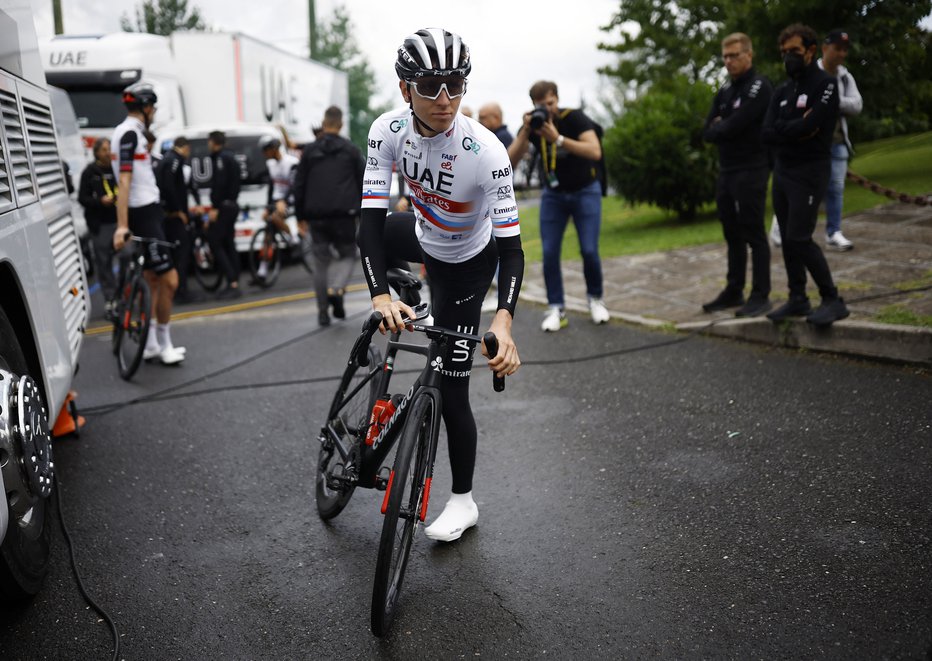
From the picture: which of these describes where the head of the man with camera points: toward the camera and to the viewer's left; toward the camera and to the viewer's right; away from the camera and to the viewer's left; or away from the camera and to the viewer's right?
toward the camera and to the viewer's left

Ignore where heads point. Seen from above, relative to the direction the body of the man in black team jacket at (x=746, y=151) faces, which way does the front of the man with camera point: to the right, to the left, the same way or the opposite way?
the same way

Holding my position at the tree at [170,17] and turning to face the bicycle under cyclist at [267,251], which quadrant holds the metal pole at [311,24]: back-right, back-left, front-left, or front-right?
front-left

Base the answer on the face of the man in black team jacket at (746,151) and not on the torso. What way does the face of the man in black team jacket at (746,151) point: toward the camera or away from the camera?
toward the camera

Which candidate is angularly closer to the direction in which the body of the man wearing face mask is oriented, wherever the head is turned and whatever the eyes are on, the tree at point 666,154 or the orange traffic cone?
the orange traffic cone

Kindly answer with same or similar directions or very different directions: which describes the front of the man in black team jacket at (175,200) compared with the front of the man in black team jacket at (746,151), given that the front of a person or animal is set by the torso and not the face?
very different directions

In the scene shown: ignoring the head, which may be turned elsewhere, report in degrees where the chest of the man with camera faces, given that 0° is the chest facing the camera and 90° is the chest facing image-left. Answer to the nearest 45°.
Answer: approximately 45°

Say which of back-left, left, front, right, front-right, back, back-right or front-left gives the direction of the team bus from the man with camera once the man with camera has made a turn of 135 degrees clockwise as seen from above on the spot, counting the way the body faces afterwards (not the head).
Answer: back-left

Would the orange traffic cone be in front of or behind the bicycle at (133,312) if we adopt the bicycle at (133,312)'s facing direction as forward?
in front

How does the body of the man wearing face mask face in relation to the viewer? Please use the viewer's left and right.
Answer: facing the viewer and to the left of the viewer

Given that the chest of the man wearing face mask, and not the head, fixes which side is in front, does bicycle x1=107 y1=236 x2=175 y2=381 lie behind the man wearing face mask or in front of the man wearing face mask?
in front

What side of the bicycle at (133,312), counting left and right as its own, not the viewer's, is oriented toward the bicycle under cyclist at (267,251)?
back

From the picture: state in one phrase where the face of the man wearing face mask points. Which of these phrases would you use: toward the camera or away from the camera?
toward the camera

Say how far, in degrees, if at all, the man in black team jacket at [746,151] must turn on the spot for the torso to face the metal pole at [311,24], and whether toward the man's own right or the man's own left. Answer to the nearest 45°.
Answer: approximately 90° to the man's own right

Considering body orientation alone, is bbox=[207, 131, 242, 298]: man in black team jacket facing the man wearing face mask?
no

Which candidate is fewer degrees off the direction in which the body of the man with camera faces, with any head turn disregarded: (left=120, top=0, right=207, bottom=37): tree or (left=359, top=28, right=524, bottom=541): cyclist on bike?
the cyclist on bike

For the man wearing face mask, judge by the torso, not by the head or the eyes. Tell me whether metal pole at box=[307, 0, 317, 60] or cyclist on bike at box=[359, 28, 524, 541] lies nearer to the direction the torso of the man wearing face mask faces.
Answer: the cyclist on bike

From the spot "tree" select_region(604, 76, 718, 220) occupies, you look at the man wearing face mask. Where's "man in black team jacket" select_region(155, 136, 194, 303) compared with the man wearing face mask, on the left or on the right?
right
